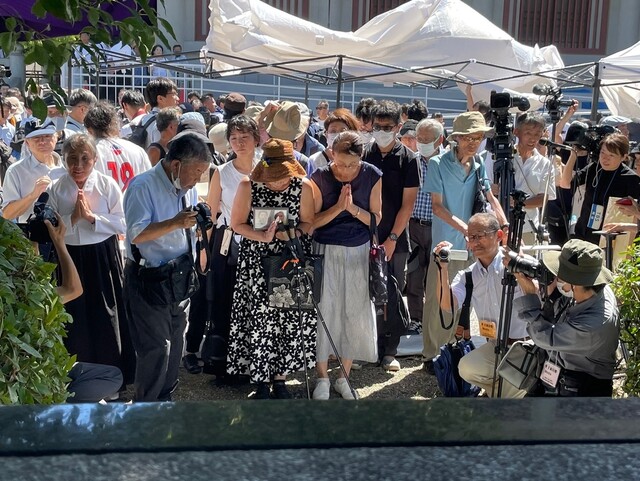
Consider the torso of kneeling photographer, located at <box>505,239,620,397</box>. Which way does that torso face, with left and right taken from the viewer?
facing to the left of the viewer

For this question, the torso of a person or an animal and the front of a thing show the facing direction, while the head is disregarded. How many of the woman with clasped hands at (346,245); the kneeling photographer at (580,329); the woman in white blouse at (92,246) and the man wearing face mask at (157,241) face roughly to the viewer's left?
1

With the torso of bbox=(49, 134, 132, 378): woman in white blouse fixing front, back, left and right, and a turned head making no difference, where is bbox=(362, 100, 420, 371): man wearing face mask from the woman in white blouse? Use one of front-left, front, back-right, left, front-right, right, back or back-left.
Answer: left

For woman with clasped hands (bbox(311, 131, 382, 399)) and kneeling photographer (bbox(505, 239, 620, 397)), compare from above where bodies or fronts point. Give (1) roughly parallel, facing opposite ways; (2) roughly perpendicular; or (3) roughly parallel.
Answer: roughly perpendicular

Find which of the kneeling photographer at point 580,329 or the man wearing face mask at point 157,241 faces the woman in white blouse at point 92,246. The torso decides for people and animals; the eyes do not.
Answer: the kneeling photographer

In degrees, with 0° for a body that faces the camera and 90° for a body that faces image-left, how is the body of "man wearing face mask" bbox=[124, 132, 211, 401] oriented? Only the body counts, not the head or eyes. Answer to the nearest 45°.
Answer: approximately 315°

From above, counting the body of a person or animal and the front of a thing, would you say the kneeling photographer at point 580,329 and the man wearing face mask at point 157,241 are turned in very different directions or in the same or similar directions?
very different directions

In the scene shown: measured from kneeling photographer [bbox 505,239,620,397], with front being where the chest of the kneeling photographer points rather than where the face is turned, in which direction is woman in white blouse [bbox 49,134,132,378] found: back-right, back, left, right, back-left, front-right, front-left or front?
front

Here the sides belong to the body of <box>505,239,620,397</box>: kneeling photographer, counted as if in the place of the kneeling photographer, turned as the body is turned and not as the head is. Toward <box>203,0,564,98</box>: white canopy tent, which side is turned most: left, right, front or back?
right

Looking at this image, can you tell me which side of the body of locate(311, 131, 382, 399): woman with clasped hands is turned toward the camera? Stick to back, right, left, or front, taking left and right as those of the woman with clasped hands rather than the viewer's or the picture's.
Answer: front

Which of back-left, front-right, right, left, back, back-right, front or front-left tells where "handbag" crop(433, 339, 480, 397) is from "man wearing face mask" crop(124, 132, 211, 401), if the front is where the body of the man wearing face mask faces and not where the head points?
front-left

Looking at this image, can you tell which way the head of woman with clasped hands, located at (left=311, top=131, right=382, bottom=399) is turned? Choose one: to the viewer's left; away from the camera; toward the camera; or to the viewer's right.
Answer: toward the camera

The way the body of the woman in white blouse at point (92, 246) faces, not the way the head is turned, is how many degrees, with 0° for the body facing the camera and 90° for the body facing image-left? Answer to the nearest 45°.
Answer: approximately 0°

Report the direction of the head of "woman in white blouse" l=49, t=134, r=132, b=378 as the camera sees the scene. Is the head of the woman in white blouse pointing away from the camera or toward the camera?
toward the camera
